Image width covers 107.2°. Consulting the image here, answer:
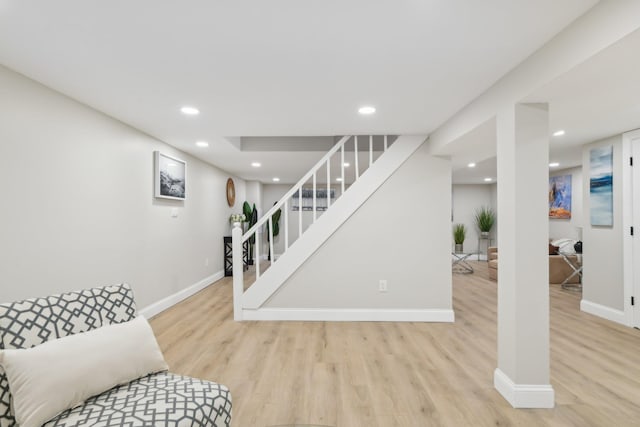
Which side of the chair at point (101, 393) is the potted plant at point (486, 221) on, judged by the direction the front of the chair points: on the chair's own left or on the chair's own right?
on the chair's own left

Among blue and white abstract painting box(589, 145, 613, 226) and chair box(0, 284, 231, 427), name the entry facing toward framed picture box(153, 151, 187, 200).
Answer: the blue and white abstract painting

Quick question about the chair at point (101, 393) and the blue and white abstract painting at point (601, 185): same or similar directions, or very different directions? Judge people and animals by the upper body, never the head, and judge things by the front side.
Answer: very different directions

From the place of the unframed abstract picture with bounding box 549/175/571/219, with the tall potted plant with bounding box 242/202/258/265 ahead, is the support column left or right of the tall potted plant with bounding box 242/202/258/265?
left

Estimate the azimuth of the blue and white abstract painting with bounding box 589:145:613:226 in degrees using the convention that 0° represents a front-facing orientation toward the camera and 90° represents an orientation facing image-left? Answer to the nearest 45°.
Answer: approximately 45°

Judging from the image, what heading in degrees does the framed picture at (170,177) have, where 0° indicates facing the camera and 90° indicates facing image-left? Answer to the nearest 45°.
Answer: approximately 315°

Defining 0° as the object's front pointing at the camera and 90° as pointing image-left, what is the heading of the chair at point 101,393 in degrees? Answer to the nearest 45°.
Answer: approximately 315°
